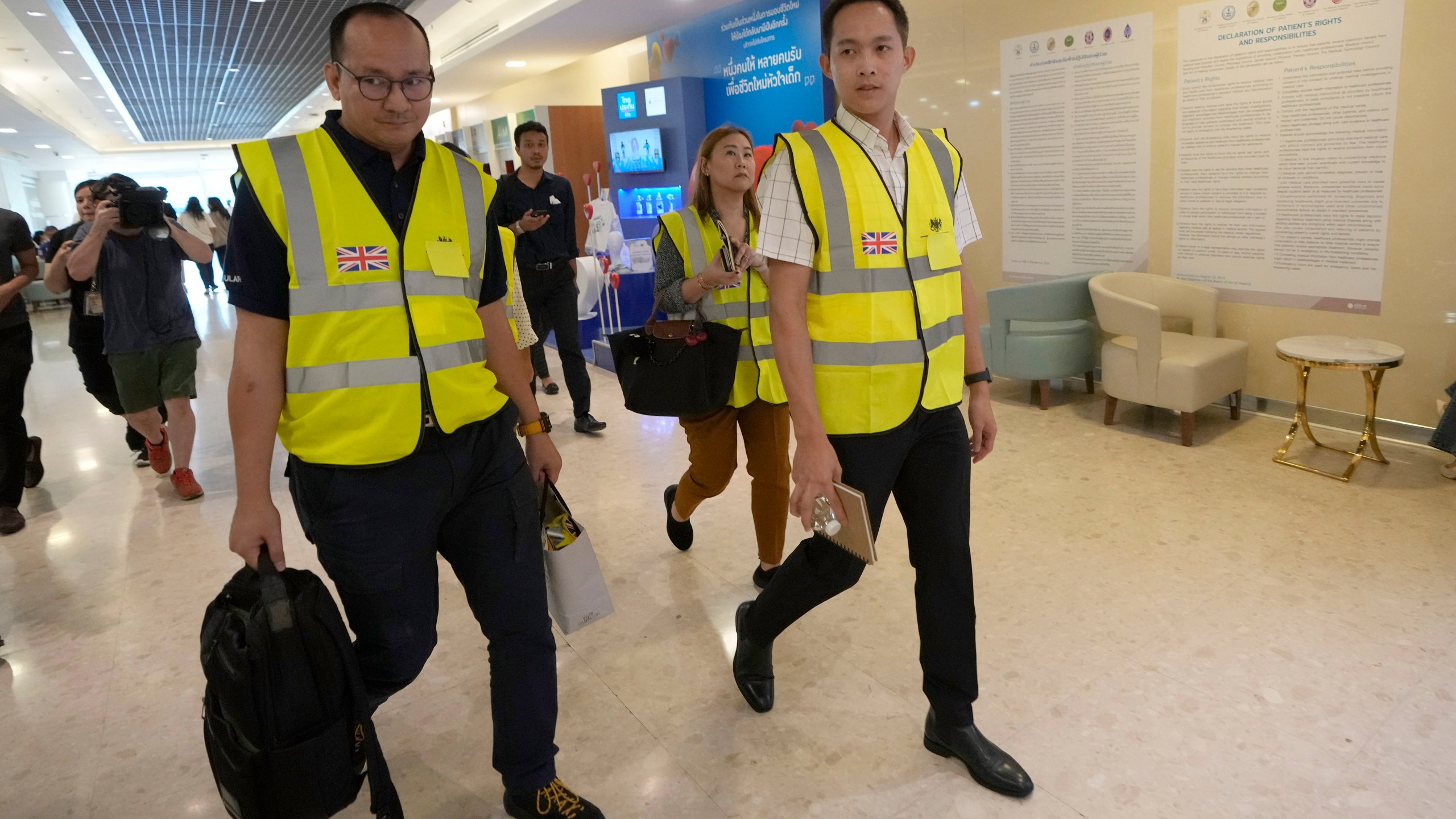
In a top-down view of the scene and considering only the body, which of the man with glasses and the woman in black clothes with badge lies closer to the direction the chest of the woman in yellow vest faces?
the man with glasses

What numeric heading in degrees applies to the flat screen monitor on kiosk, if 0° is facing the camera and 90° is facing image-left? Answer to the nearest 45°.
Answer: approximately 45°

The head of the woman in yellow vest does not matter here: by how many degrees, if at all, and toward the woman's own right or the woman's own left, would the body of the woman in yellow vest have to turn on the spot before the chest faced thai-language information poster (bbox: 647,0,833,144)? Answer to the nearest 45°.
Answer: approximately 135° to the woman's own left
